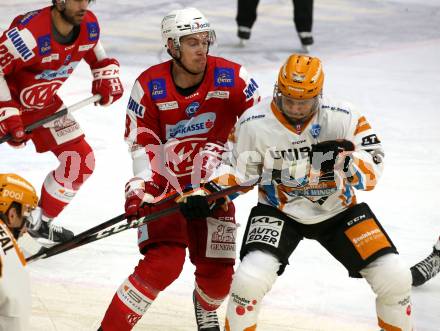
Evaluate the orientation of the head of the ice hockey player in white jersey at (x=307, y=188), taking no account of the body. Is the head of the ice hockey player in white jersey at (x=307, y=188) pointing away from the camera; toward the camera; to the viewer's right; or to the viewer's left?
toward the camera

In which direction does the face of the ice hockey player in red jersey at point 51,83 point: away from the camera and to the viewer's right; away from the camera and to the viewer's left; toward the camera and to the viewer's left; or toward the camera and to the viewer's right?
toward the camera and to the viewer's right

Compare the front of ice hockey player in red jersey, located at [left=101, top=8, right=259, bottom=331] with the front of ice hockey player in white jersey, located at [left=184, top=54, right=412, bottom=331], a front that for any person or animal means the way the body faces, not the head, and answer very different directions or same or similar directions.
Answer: same or similar directions

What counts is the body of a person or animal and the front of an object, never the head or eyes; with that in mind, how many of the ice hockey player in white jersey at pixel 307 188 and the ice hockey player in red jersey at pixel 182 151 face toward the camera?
2

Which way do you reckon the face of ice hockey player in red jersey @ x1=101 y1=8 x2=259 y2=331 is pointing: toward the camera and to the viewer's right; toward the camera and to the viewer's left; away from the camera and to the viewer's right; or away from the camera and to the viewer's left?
toward the camera and to the viewer's right

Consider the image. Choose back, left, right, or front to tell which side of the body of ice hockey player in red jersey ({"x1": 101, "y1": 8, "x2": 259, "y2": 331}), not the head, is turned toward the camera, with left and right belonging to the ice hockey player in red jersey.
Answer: front

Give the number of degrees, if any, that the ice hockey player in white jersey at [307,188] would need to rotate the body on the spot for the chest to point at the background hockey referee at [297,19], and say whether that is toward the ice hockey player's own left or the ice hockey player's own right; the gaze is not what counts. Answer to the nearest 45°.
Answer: approximately 180°

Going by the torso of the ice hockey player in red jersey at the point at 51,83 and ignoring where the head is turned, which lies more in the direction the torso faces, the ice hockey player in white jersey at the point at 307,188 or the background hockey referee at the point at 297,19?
the ice hockey player in white jersey

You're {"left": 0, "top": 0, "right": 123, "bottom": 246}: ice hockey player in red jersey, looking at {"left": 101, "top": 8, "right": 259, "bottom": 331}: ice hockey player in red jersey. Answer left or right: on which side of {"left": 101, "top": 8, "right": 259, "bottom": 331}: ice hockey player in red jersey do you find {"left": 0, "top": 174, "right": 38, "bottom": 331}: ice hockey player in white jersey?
right

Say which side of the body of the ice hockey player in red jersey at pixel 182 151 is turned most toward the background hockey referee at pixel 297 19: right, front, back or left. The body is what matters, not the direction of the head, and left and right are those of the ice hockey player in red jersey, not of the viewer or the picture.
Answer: back

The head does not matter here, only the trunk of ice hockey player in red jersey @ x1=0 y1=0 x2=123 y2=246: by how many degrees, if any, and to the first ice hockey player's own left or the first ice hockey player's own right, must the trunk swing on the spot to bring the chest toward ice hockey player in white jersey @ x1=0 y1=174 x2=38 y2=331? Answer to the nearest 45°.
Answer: approximately 45° to the first ice hockey player's own right

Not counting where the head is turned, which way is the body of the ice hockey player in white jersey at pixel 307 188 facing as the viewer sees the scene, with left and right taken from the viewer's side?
facing the viewer

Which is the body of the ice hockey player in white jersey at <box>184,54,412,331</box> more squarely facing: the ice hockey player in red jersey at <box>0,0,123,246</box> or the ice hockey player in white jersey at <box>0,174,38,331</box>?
the ice hockey player in white jersey

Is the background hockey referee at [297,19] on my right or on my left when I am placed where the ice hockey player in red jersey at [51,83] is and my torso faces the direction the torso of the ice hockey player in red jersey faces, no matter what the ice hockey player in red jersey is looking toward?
on my left
